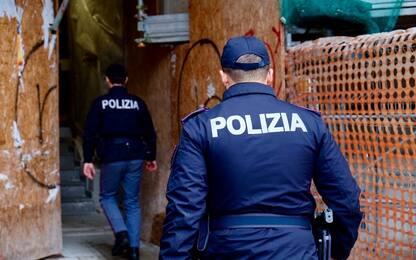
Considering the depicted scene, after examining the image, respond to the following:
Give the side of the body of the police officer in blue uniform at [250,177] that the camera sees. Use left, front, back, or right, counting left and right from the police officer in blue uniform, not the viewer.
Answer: back

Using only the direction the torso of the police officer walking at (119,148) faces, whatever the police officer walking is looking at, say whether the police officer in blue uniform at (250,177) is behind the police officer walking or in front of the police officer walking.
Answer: behind

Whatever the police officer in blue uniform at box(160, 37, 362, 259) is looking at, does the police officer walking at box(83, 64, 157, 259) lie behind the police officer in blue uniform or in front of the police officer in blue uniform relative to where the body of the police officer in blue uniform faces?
in front

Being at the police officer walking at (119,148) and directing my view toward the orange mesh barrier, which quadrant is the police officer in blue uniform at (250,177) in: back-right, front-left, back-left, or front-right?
front-right

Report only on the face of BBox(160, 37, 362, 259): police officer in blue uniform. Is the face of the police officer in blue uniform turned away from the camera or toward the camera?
away from the camera

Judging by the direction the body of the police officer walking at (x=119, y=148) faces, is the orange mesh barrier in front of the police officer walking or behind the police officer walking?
behind

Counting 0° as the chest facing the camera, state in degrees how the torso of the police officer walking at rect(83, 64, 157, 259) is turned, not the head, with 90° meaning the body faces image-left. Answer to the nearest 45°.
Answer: approximately 180°

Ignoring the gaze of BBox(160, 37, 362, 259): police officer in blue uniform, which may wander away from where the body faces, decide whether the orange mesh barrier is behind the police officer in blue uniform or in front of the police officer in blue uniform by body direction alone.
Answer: in front

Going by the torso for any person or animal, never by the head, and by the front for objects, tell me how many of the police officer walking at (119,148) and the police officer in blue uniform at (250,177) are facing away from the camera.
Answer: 2

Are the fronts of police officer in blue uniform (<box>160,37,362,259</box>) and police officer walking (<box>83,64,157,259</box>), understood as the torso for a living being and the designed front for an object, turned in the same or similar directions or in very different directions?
same or similar directions

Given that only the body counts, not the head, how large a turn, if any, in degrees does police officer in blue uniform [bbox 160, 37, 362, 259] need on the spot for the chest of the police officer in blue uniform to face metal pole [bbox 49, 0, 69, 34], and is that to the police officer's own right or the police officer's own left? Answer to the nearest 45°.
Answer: approximately 45° to the police officer's own left
